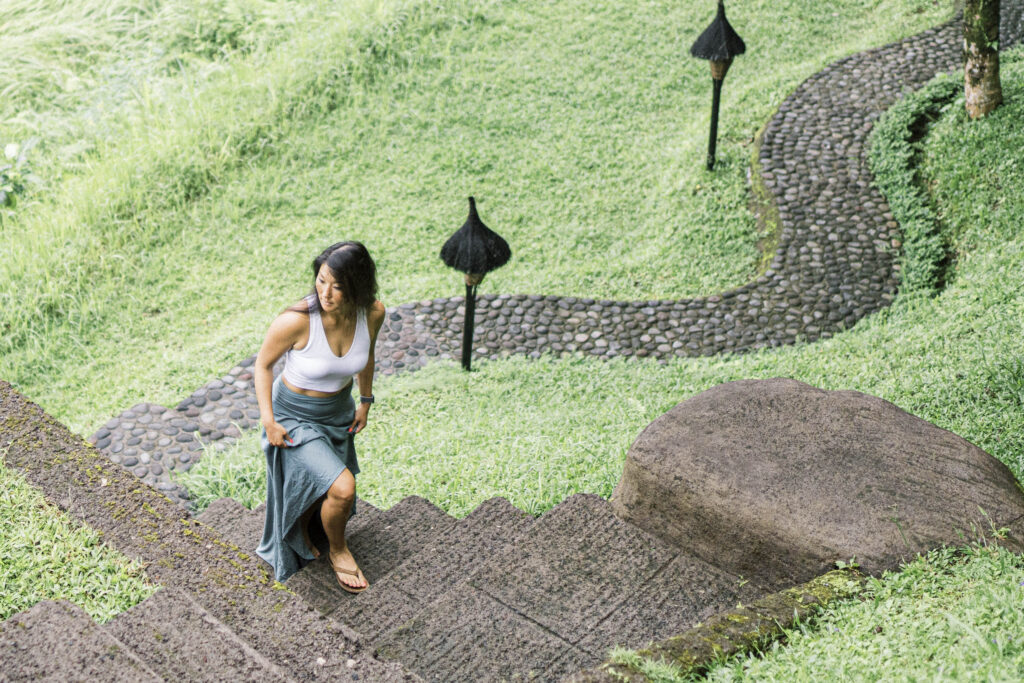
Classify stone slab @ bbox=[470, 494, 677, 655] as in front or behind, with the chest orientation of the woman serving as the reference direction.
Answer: in front

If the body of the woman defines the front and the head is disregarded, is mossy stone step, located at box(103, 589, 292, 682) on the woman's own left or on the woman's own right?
on the woman's own right

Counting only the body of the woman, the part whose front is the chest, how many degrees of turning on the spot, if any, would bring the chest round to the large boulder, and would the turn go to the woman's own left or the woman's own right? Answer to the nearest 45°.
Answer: approximately 45° to the woman's own left

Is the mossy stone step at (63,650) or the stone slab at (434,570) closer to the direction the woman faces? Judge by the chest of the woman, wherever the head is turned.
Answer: the stone slab

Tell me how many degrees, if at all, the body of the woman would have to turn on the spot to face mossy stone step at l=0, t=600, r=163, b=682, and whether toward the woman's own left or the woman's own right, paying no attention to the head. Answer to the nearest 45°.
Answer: approximately 90° to the woman's own right

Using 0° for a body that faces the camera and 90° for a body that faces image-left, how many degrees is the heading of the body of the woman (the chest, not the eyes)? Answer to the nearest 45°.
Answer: approximately 315°

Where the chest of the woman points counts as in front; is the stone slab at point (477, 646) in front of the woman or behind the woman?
in front
